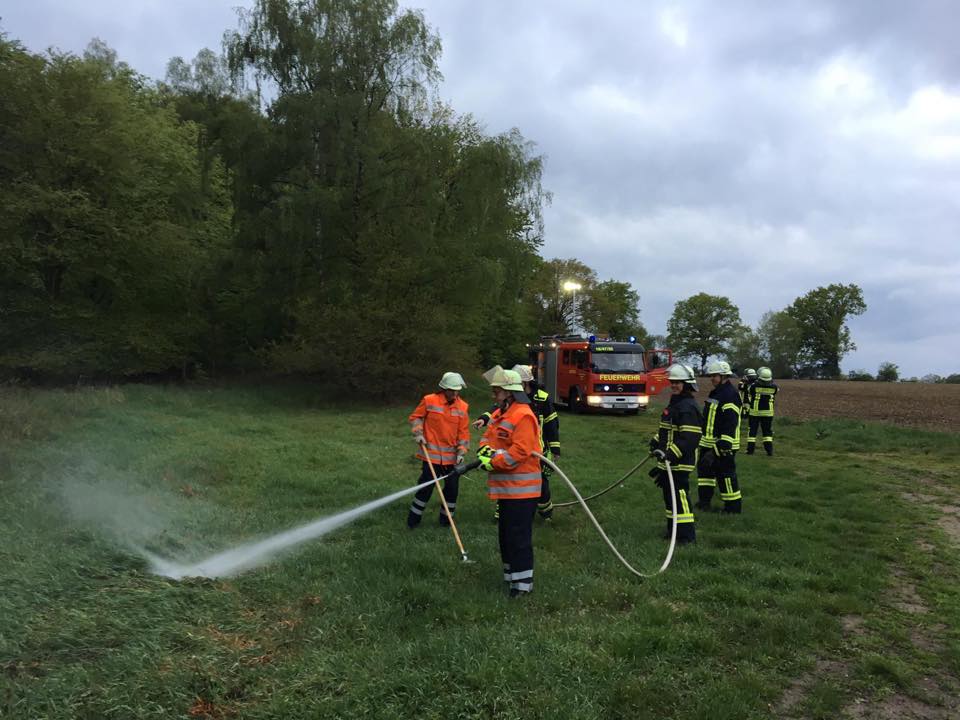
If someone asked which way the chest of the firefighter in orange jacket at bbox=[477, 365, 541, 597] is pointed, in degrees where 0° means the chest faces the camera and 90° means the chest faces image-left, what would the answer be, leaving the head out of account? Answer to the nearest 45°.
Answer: approximately 90°

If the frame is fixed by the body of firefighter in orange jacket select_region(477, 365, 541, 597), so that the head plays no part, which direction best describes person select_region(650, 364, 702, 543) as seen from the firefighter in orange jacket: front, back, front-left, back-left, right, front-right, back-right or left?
back-right

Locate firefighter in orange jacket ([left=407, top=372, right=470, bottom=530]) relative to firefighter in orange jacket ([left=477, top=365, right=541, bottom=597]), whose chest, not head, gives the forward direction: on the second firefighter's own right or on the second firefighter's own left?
on the second firefighter's own right

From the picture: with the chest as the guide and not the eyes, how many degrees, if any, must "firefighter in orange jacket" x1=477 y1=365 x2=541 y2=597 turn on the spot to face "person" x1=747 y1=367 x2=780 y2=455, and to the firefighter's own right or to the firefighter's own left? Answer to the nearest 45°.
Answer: approximately 135° to the firefighter's own right

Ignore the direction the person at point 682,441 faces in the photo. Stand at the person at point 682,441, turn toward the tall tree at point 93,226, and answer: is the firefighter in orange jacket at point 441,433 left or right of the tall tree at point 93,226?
left

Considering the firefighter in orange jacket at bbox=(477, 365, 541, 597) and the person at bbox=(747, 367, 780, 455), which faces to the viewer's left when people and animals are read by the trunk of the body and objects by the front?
the firefighter in orange jacket

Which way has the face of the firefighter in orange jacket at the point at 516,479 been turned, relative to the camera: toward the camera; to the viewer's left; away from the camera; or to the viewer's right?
to the viewer's left

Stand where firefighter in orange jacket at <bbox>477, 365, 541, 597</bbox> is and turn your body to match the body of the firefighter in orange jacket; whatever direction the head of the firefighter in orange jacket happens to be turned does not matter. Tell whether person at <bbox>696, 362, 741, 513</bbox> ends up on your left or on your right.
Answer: on your right
